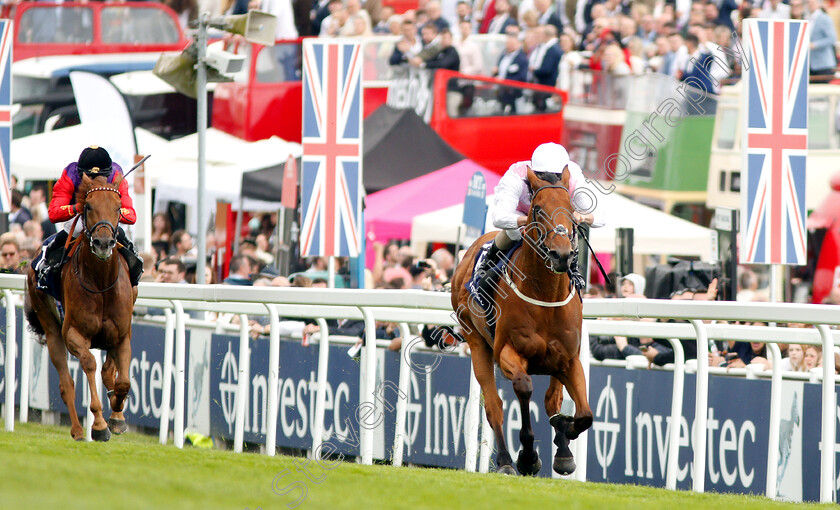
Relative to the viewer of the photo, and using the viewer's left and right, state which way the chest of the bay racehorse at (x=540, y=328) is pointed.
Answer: facing the viewer and to the right of the viewer

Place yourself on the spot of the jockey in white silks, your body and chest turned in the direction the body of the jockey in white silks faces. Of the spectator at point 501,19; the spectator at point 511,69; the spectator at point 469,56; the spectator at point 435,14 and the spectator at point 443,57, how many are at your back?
5

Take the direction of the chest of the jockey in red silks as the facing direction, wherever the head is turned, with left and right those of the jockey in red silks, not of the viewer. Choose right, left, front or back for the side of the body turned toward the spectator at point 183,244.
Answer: back

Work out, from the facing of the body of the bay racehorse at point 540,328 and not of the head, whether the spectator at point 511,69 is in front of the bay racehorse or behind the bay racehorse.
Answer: behind

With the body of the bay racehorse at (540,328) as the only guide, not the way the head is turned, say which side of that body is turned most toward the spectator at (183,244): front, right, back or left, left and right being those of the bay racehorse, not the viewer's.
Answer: back

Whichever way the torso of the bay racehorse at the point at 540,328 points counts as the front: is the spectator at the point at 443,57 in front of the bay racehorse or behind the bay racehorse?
behind

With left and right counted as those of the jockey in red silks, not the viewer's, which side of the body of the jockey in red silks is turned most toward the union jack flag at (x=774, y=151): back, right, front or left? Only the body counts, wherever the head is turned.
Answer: left

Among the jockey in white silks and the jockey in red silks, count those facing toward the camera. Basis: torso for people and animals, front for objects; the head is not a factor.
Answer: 2

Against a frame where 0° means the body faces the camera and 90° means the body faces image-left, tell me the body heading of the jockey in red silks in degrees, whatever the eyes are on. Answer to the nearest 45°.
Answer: approximately 0°

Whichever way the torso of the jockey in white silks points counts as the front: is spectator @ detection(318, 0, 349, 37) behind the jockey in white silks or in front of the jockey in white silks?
behind

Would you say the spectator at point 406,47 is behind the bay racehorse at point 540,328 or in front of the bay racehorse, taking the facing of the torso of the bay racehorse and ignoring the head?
behind
